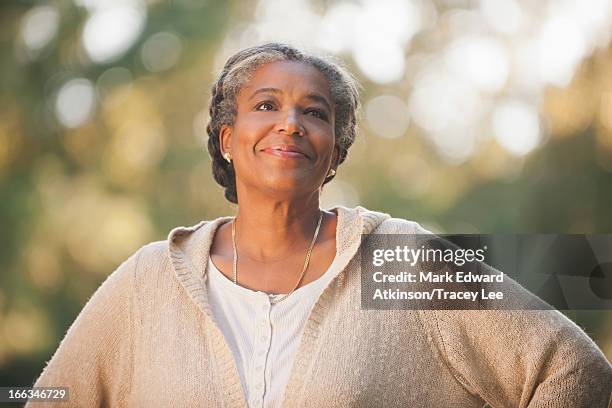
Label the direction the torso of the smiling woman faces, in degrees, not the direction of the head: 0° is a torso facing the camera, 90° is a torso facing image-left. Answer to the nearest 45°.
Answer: approximately 0°
